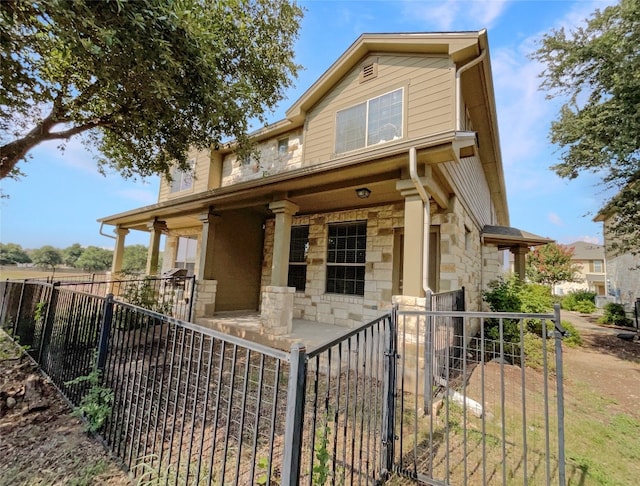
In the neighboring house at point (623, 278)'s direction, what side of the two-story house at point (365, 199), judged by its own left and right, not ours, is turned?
back

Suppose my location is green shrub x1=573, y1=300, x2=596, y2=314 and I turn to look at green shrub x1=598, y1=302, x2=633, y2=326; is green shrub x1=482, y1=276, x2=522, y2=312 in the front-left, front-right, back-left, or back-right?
front-right

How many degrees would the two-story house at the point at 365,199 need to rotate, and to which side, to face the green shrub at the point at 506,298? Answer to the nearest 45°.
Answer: approximately 135° to its left

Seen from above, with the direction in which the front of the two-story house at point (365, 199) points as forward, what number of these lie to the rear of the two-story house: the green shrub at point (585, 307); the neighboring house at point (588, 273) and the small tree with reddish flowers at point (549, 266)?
3

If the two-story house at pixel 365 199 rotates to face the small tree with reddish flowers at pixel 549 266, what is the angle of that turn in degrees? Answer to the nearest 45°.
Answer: approximately 180°

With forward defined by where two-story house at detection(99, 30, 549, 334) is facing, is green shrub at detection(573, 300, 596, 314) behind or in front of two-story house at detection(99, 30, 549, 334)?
behind

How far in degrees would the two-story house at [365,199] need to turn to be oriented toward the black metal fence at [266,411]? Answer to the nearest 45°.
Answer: approximately 45° to its left

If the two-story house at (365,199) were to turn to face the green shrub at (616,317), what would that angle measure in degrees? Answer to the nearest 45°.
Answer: approximately 180°

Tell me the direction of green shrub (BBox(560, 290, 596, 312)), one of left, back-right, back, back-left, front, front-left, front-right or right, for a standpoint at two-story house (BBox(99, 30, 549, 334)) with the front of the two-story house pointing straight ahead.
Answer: back

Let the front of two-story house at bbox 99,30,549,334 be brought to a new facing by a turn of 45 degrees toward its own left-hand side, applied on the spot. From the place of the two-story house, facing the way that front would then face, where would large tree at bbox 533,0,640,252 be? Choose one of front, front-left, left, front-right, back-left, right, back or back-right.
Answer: left
